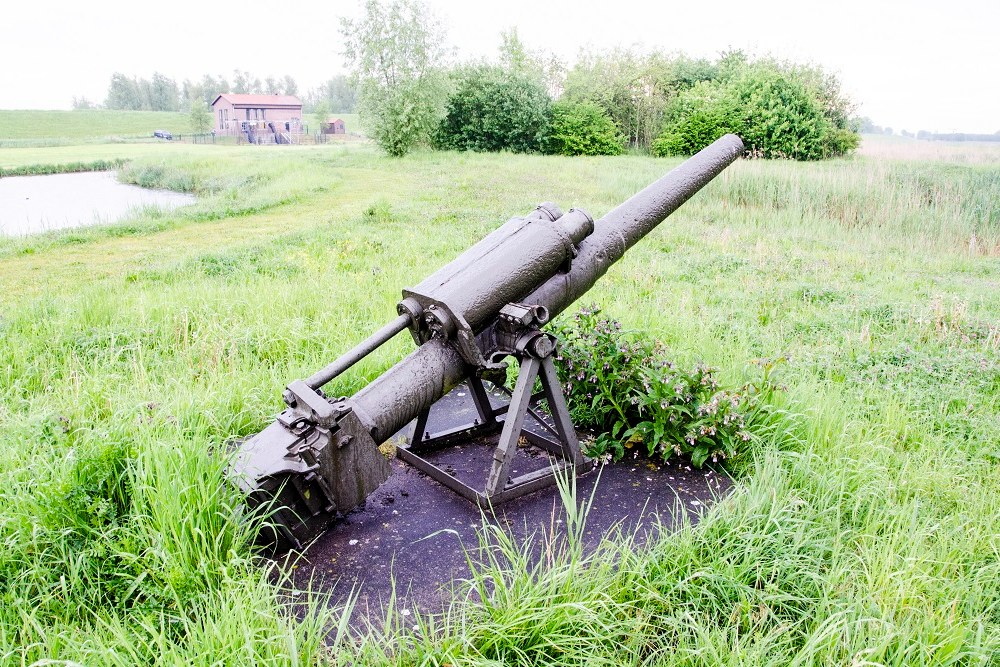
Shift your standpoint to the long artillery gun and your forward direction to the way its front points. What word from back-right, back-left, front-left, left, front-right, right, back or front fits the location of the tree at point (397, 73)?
front-left

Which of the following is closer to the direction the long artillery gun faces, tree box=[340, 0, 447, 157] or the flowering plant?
the flowering plant

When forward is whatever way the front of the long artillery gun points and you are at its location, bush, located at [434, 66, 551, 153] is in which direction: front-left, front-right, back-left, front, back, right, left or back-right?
front-left

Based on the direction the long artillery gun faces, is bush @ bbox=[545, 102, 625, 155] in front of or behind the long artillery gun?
in front

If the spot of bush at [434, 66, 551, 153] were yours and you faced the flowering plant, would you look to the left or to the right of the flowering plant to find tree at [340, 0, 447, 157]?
right

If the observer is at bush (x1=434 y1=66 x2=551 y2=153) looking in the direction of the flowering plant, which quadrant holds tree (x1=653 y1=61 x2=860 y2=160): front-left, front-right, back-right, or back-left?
front-left

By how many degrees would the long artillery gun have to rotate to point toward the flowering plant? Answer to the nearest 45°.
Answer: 0° — it already faces it

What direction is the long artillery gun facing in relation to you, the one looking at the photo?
facing away from the viewer and to the right of the viewer

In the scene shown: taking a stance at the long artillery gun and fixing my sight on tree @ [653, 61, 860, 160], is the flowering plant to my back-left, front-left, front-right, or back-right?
front-right

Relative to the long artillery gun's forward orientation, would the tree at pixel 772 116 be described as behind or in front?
in front
